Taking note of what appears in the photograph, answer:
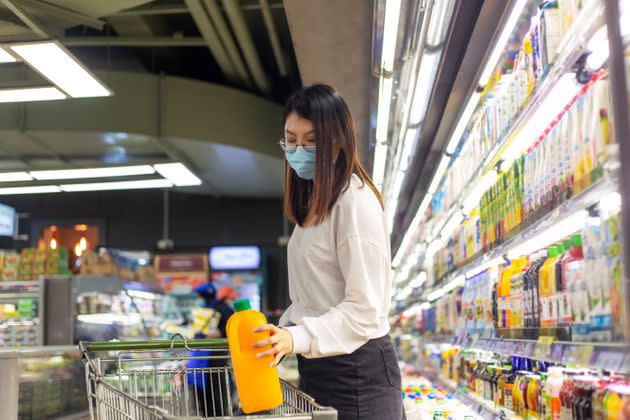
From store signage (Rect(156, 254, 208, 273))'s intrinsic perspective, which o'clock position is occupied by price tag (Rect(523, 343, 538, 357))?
The price tag is roughly at 12 o'clock from the store signage.

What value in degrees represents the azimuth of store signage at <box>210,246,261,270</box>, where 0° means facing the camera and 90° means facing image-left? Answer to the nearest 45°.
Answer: approximately 0°

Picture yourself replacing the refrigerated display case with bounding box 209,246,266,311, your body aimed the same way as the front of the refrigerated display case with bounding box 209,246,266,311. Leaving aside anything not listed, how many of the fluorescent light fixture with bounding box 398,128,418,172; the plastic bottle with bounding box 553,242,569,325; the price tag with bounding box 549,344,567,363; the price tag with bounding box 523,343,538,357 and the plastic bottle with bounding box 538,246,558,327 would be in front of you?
5

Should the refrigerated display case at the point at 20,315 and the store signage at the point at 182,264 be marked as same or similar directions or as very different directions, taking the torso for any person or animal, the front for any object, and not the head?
same or similar directions

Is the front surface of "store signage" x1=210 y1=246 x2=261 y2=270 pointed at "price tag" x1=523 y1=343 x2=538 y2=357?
yes

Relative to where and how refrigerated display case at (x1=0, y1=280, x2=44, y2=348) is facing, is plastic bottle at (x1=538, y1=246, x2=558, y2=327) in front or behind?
in front

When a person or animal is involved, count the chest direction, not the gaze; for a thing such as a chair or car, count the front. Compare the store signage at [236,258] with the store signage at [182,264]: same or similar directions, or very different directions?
same or similar directions

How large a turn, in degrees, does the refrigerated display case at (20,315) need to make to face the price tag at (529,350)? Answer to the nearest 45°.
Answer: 0° — it already faces it

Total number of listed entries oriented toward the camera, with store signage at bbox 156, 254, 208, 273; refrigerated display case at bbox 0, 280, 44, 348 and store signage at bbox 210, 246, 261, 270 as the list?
3

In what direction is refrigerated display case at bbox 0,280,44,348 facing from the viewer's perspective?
toward the camera

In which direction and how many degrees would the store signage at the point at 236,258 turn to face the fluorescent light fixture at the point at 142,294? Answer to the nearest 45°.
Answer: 0° — it already faces it

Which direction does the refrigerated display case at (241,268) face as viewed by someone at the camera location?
facing the viewer

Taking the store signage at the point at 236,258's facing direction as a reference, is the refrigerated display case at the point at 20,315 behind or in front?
in front
